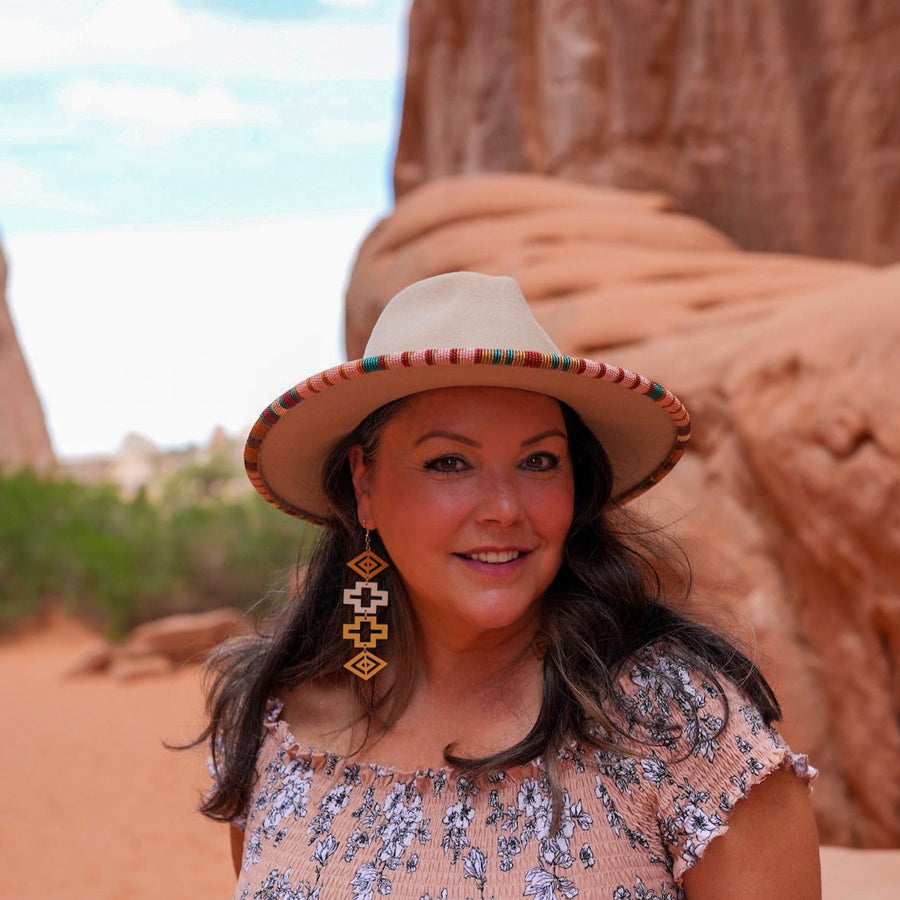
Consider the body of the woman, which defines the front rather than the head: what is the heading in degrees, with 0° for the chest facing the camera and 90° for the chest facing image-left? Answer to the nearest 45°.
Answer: approximately 0°

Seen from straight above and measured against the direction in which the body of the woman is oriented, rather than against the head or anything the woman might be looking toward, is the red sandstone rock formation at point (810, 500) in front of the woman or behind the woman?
behind

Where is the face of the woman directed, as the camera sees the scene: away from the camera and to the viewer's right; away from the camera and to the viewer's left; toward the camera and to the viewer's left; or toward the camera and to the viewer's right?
toward the camera and to the viewer's right
